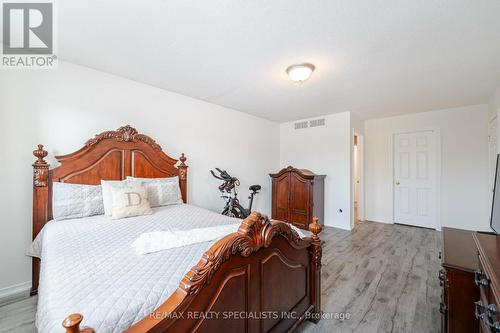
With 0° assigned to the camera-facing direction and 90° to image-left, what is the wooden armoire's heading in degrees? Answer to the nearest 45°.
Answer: approximately 45°

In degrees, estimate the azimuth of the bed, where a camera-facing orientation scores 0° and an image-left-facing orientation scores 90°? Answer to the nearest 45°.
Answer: approximately 315°

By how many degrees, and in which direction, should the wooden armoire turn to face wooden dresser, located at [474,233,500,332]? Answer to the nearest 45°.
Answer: approximately 45° to its left

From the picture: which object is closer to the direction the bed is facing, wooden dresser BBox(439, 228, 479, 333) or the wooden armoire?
the wooden dresser

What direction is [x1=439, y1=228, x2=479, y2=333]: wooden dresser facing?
to the viewer's left

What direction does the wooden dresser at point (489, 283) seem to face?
to the viewer's left

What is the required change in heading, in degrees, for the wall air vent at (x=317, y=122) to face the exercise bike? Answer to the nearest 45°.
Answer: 0° — it already faces it

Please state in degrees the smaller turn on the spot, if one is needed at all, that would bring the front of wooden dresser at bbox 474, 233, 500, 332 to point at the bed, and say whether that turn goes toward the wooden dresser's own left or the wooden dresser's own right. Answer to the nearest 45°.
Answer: approximately 45° to the wooden dresser's own left

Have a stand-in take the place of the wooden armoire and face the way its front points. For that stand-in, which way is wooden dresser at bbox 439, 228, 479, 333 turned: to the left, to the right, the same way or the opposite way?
to the right
